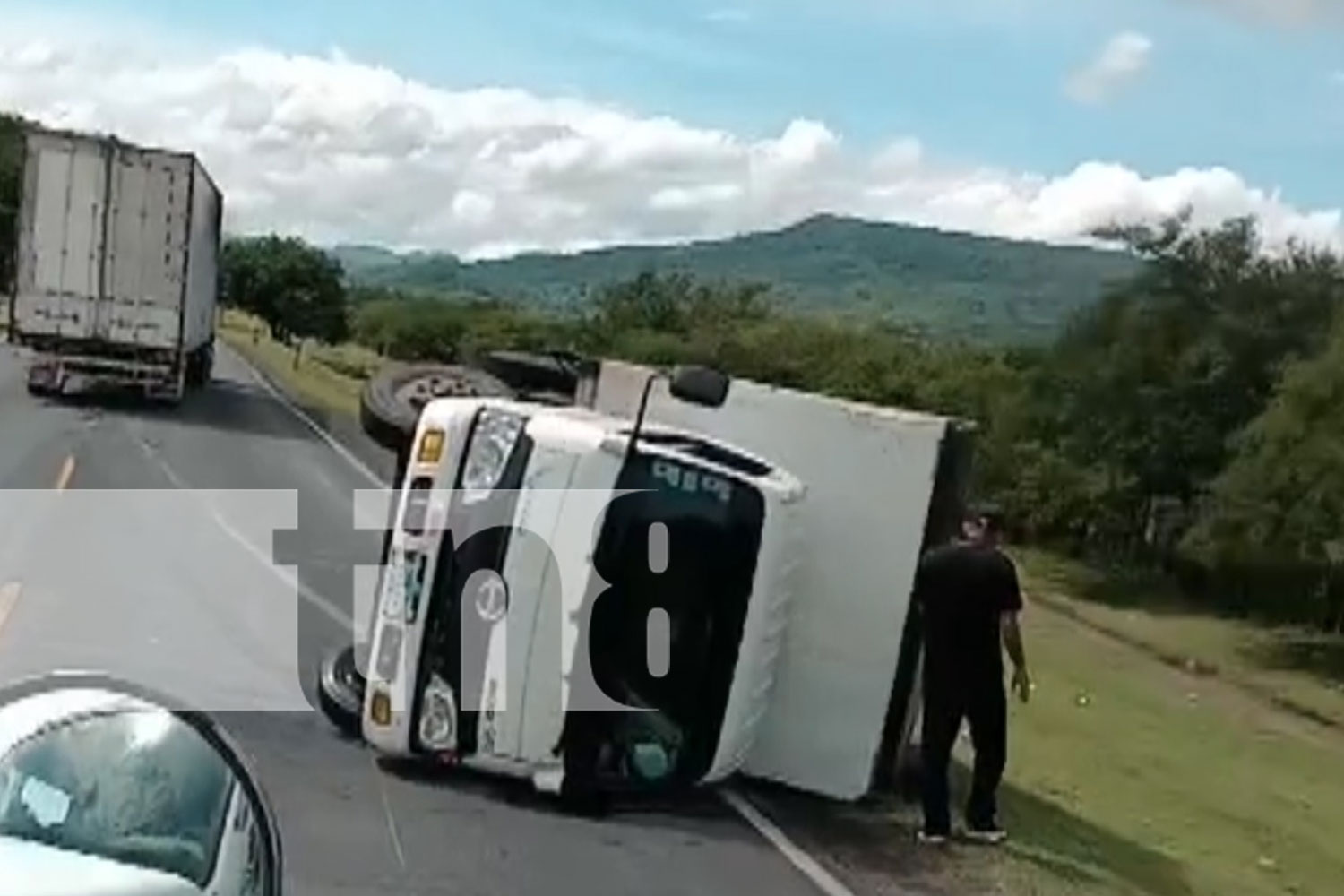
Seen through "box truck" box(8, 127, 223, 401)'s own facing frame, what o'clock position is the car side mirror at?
The car side mirror is roughly at 6 o'clock from the box truck.

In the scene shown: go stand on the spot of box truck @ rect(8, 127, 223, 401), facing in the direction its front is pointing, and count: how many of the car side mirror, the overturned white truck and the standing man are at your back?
3

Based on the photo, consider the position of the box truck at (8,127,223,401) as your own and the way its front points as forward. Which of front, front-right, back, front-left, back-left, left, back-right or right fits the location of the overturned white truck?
back

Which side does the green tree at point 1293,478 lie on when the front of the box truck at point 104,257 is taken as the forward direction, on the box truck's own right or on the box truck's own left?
on the box truck's own right

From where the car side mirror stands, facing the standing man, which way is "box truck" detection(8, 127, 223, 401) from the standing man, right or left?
left

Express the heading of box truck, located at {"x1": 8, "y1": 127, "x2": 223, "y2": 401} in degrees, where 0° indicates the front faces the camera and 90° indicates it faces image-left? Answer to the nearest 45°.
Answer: approximately 180°
